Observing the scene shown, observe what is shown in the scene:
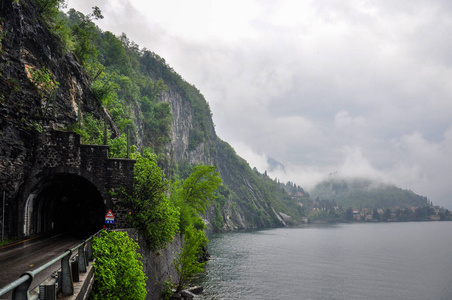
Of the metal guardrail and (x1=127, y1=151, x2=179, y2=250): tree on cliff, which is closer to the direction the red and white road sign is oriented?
the metal guardrail

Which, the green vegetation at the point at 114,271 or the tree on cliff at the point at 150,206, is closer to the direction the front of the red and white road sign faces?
the green vegetation

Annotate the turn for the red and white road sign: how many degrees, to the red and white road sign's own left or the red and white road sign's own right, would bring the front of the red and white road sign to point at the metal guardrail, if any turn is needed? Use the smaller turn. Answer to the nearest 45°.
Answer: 0° — it already faces it

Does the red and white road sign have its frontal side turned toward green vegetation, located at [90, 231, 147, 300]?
yes

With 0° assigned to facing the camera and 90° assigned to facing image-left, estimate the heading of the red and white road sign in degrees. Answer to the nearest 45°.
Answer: approximately 0°
